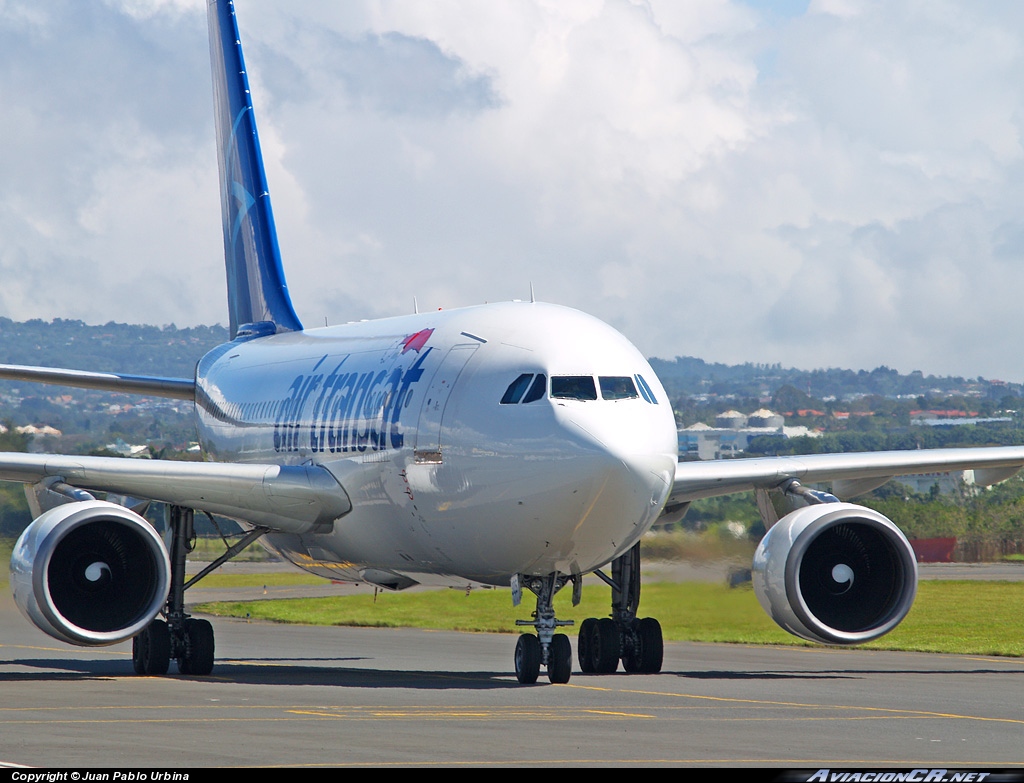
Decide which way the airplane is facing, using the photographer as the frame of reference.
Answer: facing the viewer
